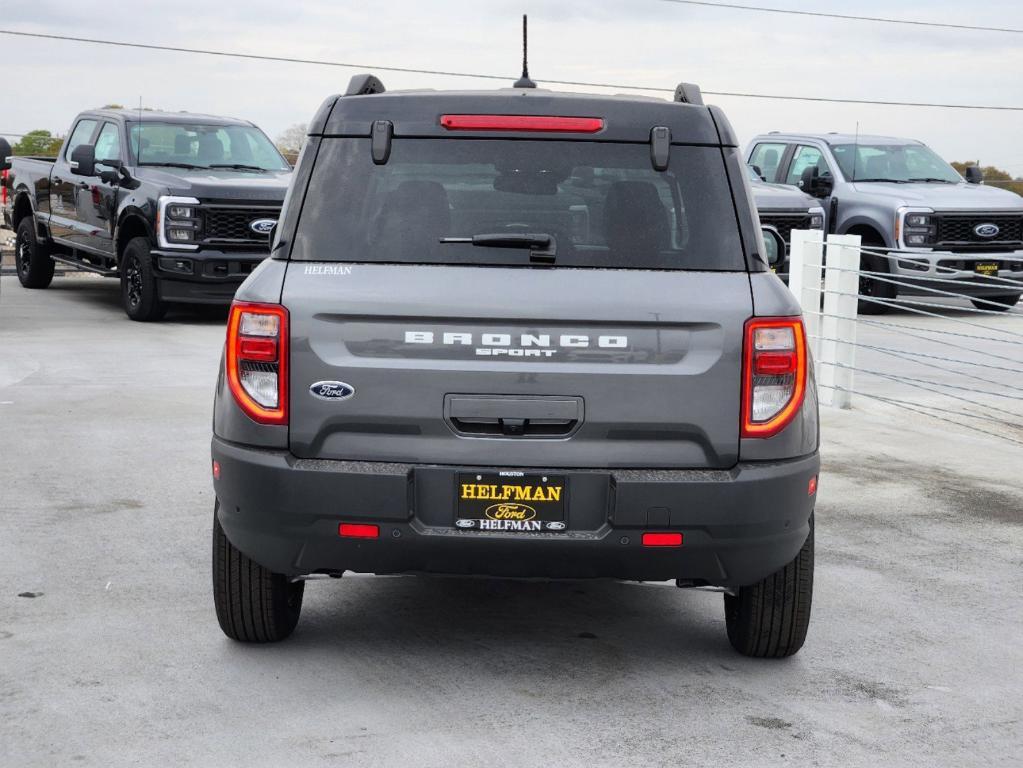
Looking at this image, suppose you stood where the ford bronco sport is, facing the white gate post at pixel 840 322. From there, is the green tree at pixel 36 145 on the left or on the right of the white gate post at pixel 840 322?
left

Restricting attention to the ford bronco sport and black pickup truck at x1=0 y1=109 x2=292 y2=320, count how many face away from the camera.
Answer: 1

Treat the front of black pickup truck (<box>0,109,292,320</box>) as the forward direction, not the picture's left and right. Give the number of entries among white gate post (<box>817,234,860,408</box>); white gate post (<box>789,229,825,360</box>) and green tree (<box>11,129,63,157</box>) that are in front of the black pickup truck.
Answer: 2

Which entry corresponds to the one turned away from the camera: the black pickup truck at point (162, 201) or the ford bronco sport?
the ford bronco sport

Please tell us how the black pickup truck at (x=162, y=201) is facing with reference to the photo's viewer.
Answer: facing the viewer and to the right of the viewer

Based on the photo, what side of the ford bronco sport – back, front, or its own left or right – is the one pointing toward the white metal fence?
front

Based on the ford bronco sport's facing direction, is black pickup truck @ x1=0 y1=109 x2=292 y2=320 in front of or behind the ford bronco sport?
in front

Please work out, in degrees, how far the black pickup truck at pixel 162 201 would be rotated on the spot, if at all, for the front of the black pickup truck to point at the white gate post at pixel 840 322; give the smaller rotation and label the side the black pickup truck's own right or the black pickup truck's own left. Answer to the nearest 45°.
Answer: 0° — it already faces it

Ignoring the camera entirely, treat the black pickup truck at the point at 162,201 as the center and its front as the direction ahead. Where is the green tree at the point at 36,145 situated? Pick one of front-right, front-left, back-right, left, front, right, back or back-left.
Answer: back-left

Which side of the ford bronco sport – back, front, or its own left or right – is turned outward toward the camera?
back

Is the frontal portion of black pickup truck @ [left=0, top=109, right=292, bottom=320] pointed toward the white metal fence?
yes

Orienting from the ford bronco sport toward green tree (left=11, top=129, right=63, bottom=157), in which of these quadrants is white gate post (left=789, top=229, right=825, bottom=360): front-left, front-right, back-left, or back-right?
front-right
